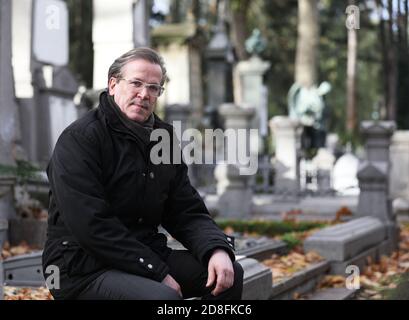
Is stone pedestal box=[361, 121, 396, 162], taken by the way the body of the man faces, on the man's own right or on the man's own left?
on the man's own left

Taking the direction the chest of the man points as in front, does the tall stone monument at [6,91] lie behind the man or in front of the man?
behind

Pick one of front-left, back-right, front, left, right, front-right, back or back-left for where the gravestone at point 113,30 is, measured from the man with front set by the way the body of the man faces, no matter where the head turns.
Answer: back-left

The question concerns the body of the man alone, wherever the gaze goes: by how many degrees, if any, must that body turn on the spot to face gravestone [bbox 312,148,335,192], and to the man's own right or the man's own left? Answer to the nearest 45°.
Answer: approximately 135° to the man's own left

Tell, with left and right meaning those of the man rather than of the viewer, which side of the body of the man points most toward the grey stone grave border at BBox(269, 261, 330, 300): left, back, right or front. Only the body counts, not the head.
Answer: left

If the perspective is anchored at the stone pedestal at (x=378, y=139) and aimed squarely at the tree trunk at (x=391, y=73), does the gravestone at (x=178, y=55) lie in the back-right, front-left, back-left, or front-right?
front-left

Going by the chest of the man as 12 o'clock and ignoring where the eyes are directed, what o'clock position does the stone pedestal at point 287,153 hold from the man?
The stone pedestal is roughly at 8 o'clock from the man.

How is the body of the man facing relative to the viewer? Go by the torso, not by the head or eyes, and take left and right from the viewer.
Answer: facing the viewer and to the right of the viewer

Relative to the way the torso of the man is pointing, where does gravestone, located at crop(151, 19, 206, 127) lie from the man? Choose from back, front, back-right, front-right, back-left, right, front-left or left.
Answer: back-left

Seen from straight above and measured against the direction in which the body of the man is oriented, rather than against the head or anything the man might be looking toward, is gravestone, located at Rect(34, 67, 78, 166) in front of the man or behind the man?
behind

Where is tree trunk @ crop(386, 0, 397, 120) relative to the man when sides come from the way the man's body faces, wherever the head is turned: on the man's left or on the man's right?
on the man's left
